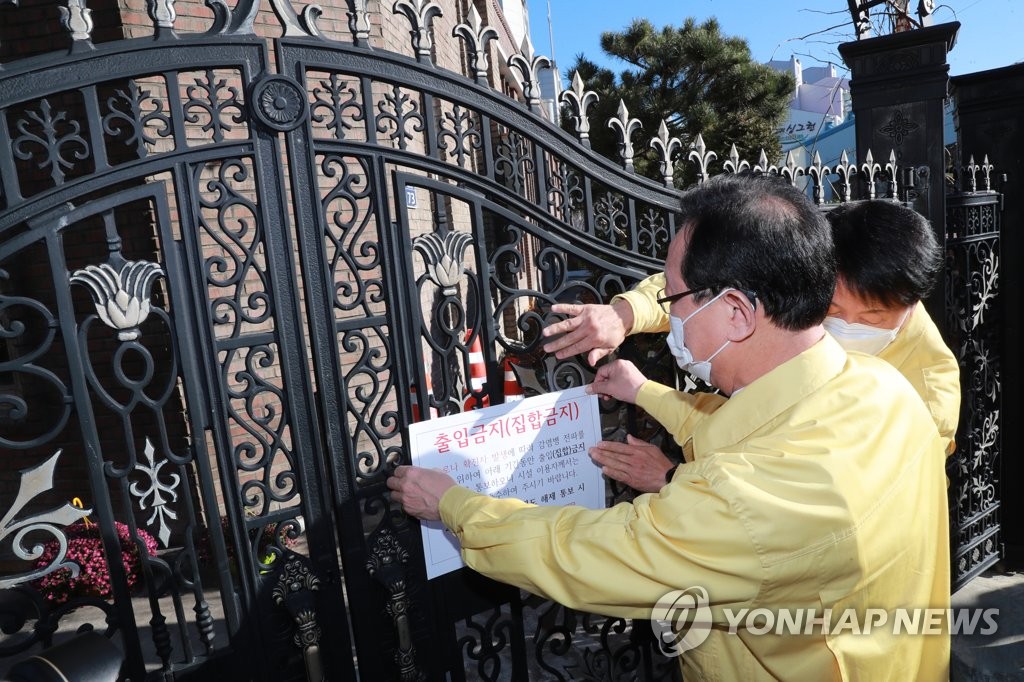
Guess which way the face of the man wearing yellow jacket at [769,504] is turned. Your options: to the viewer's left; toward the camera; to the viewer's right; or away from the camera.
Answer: to the viewer's left

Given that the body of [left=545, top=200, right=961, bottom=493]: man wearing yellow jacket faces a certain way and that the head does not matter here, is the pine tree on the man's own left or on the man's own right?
on the man's own right

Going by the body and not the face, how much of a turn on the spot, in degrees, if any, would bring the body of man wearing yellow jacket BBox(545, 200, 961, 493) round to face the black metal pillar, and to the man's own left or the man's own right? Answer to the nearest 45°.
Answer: approximately 135° to the man's own right

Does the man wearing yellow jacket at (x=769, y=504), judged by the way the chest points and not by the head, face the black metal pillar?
no

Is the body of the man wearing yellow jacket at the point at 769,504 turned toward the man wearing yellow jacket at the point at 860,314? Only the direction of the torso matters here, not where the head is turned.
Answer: no

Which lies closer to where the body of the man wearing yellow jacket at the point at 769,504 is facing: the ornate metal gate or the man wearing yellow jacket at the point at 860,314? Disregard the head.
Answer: the ornate metal gate

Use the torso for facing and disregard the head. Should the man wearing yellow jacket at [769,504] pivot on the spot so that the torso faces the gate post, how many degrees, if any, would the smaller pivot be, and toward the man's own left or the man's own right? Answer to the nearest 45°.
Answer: approximately 90° to the man's own right

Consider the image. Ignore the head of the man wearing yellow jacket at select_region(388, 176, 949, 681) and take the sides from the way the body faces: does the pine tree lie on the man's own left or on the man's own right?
on the man's own right

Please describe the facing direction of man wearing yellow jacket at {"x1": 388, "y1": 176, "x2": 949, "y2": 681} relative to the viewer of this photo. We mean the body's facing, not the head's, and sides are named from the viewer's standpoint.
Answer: facing away from the viewer and to the left of the viewer

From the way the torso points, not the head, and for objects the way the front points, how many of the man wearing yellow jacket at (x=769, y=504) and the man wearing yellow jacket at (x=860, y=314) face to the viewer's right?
0

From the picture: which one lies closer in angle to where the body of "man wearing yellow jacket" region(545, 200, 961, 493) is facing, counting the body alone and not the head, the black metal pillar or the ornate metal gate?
the ornate metal gate

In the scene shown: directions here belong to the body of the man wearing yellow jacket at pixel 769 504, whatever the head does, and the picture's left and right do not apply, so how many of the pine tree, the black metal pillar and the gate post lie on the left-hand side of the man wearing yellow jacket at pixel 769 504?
0

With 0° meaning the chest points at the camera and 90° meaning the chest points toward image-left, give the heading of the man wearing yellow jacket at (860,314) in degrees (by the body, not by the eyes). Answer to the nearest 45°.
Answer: approximately 45°

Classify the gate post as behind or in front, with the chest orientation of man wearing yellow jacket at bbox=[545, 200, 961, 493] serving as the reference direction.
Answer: behind

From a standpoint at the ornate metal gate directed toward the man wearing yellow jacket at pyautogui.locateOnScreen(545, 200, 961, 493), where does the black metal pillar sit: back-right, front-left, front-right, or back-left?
front-left
